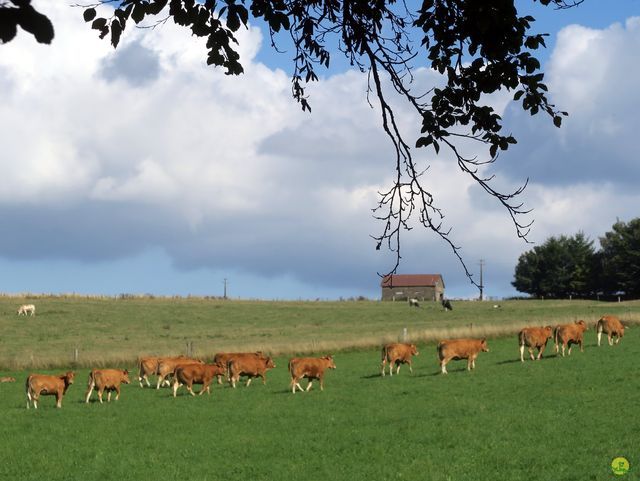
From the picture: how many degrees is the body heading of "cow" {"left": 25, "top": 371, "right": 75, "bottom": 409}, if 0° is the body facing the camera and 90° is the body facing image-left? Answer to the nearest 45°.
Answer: approximately 270°

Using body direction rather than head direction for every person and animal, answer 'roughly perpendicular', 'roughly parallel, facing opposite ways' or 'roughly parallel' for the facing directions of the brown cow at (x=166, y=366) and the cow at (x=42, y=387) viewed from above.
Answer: roughly parallel

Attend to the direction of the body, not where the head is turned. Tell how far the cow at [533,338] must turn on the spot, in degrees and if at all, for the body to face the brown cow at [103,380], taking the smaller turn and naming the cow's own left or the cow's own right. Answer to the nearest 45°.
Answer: approximately 180°

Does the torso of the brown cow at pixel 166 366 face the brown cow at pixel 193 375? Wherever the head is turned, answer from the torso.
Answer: no

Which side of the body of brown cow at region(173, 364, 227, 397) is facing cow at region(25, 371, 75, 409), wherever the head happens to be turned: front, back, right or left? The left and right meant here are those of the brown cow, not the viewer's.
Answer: back

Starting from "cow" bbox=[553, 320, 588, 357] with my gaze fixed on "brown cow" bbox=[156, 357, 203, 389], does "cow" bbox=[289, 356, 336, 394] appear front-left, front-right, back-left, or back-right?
front-left

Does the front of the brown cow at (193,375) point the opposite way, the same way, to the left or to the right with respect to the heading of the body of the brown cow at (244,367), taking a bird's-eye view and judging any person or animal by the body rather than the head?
the same way

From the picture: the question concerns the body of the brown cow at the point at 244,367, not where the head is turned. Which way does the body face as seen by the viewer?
to the viewer's right

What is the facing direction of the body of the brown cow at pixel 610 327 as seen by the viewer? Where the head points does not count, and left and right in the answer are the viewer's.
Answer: facing away from the viewer and to the right of the viewer

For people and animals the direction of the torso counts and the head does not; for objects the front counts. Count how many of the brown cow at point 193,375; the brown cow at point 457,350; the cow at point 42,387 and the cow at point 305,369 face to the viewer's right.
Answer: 4

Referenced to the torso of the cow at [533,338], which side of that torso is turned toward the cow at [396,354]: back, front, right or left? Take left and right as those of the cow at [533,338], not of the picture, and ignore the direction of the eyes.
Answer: back

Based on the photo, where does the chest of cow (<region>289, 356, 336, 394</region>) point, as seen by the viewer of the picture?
to the viewer's right

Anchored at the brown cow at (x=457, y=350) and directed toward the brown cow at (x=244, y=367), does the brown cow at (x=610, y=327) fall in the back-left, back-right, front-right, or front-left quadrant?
back-right

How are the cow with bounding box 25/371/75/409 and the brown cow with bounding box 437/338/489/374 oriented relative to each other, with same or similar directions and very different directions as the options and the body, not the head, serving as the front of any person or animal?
same or similar directions
